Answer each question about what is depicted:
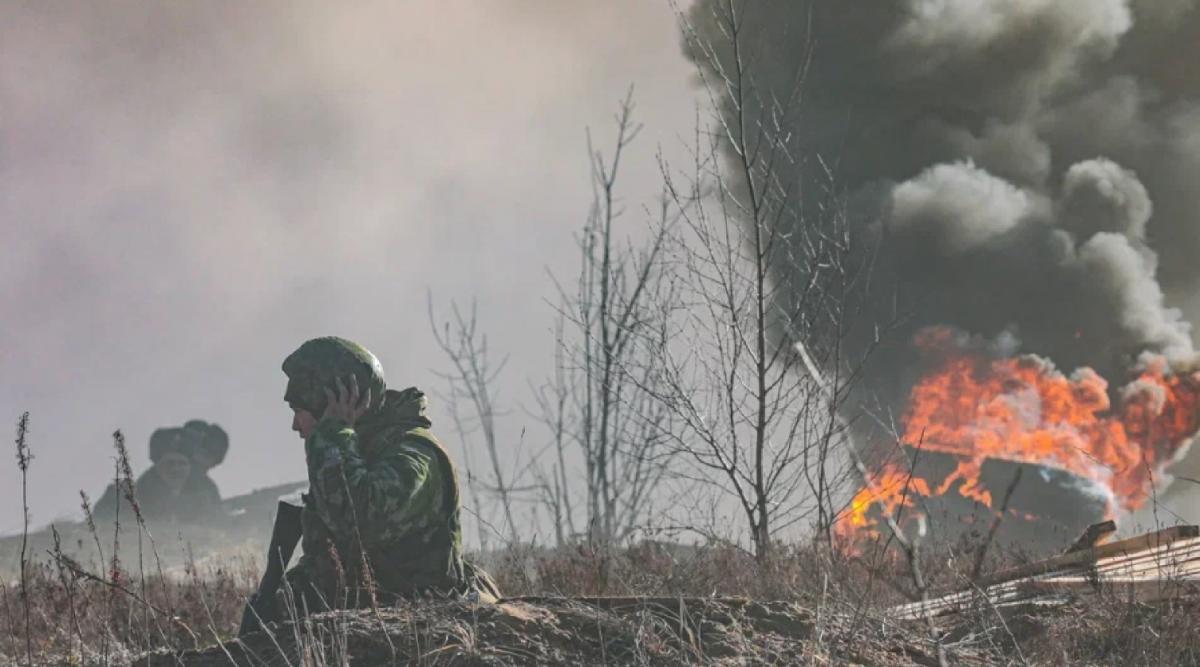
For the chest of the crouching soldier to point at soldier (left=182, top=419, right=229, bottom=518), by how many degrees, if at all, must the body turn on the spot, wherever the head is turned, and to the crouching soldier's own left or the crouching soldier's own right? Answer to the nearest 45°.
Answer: approximately 90° to the crouching soldier's own right

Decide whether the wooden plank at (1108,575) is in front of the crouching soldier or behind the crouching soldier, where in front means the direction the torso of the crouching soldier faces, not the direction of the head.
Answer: behind

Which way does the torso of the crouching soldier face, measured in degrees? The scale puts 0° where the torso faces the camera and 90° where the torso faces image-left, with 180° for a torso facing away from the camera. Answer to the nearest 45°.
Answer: approximately 90°

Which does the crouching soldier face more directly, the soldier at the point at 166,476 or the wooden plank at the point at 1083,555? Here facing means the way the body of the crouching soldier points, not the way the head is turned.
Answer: the soldier

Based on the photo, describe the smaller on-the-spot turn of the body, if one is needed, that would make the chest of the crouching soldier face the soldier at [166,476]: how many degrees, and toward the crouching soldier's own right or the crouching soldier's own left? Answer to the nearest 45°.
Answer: approximately 90° to the crouching soldier's own right

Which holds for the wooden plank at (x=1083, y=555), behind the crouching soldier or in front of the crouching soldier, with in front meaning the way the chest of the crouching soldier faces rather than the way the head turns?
behind

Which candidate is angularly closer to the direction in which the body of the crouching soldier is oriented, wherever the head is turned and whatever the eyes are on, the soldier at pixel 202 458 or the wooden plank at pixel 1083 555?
the soldier
